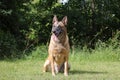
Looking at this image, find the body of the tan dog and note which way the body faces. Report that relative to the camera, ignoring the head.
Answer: toward the camera
